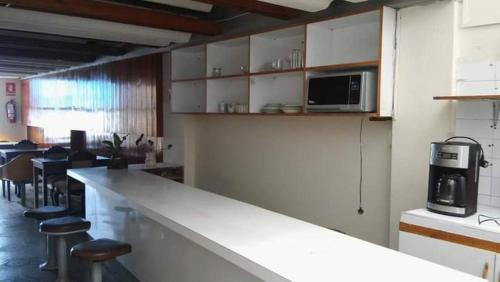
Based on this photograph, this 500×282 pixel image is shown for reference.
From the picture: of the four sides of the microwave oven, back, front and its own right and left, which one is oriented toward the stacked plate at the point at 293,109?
right

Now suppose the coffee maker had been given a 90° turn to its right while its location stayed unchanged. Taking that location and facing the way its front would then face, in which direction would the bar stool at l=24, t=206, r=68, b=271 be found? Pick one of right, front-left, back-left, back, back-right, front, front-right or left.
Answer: front-left

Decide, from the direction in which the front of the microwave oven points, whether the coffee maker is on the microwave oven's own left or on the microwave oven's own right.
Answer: on the microwave oven's own left

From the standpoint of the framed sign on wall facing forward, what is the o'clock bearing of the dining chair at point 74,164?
The dining chair is roughly at 12 o'clock from the framed sign on wall.

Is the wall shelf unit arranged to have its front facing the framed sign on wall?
no

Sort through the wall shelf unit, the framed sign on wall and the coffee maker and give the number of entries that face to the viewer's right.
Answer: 0

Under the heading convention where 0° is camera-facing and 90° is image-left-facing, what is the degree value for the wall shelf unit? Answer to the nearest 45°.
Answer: approximately 45°

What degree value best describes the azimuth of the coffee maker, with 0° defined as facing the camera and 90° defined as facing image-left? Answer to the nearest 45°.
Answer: approximately 45°

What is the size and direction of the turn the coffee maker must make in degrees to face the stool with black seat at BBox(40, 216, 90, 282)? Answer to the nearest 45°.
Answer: approximately 45° to its right

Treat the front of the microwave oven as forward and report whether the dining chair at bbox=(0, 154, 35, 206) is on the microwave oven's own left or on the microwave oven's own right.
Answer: on the microwave oven's own right

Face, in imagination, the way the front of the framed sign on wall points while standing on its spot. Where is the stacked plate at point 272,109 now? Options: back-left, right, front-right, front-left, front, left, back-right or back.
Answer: front

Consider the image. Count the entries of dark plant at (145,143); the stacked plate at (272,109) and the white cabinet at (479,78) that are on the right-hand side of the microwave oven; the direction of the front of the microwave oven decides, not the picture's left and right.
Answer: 2

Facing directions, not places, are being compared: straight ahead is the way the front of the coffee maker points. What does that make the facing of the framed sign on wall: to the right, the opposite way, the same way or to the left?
to the left

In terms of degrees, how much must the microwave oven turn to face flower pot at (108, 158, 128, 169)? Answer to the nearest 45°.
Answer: approximately 45° to its right

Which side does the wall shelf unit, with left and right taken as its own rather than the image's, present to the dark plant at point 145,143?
right

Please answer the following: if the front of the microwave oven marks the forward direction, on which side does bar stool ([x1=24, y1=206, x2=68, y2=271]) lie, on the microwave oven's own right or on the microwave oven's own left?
on the microwave oven's own right

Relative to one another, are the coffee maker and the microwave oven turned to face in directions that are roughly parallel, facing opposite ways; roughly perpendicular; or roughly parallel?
roughly parallel

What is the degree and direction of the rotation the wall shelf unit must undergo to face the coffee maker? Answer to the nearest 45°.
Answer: approximately 90° to its left

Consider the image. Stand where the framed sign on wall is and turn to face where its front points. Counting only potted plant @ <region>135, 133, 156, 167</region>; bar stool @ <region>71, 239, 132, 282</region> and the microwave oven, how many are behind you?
0

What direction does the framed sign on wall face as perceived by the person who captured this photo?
facing the viewer
